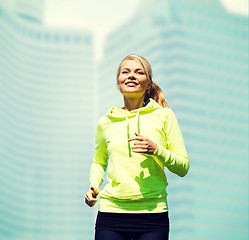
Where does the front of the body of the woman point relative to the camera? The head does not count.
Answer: toward the camera
